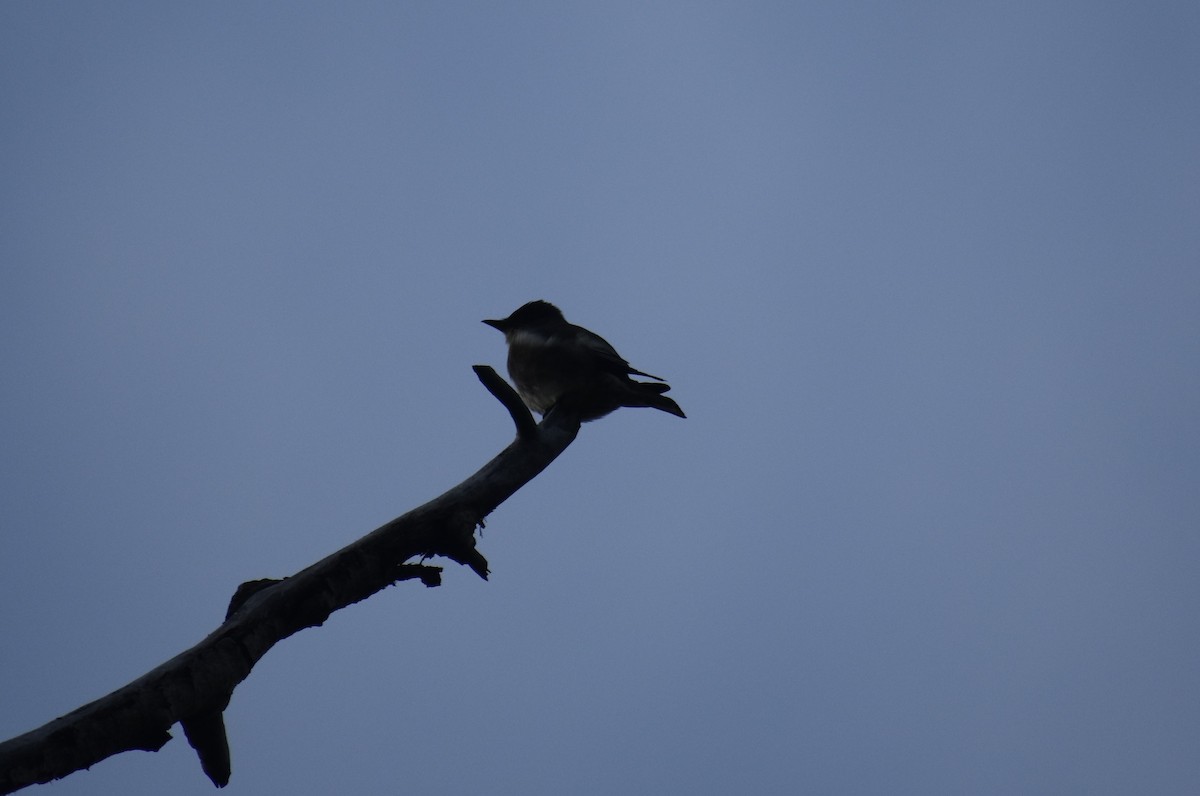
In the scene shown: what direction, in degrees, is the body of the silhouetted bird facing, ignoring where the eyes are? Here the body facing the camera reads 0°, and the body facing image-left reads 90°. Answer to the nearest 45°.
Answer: approximately 90°
